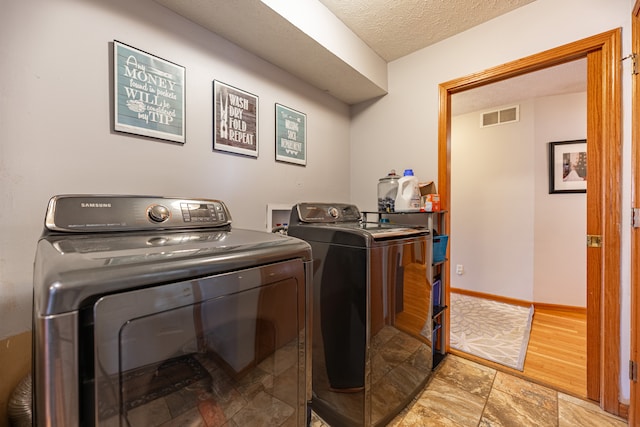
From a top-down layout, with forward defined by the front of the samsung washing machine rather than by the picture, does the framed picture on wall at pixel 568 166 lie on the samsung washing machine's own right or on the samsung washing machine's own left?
on the samsung washing machine's own left

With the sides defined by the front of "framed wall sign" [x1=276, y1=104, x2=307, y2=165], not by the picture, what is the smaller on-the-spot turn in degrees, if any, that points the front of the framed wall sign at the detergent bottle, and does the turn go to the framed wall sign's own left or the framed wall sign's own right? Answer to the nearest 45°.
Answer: approximately 45° to the framed wall sign's own left

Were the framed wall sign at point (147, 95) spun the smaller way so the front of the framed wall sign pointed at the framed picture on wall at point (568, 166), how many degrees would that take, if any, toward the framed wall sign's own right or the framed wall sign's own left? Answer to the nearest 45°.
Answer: approximately 45° to the framed wall sign's own left

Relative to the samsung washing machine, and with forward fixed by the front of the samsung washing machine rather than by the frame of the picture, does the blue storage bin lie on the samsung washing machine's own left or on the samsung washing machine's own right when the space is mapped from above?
on the samsung washing machine's own left

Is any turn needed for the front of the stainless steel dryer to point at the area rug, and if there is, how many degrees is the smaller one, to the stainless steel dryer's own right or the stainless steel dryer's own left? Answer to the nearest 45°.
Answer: approximately 45° to the stainless steel dryer's own left

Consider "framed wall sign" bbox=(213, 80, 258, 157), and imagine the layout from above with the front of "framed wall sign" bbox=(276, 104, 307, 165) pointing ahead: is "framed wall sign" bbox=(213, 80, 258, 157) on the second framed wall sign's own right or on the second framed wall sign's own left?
on the second framed wall sign's own right

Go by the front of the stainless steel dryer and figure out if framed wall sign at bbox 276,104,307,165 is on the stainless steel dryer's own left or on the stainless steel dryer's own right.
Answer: on the stainless steel dryer's own left
